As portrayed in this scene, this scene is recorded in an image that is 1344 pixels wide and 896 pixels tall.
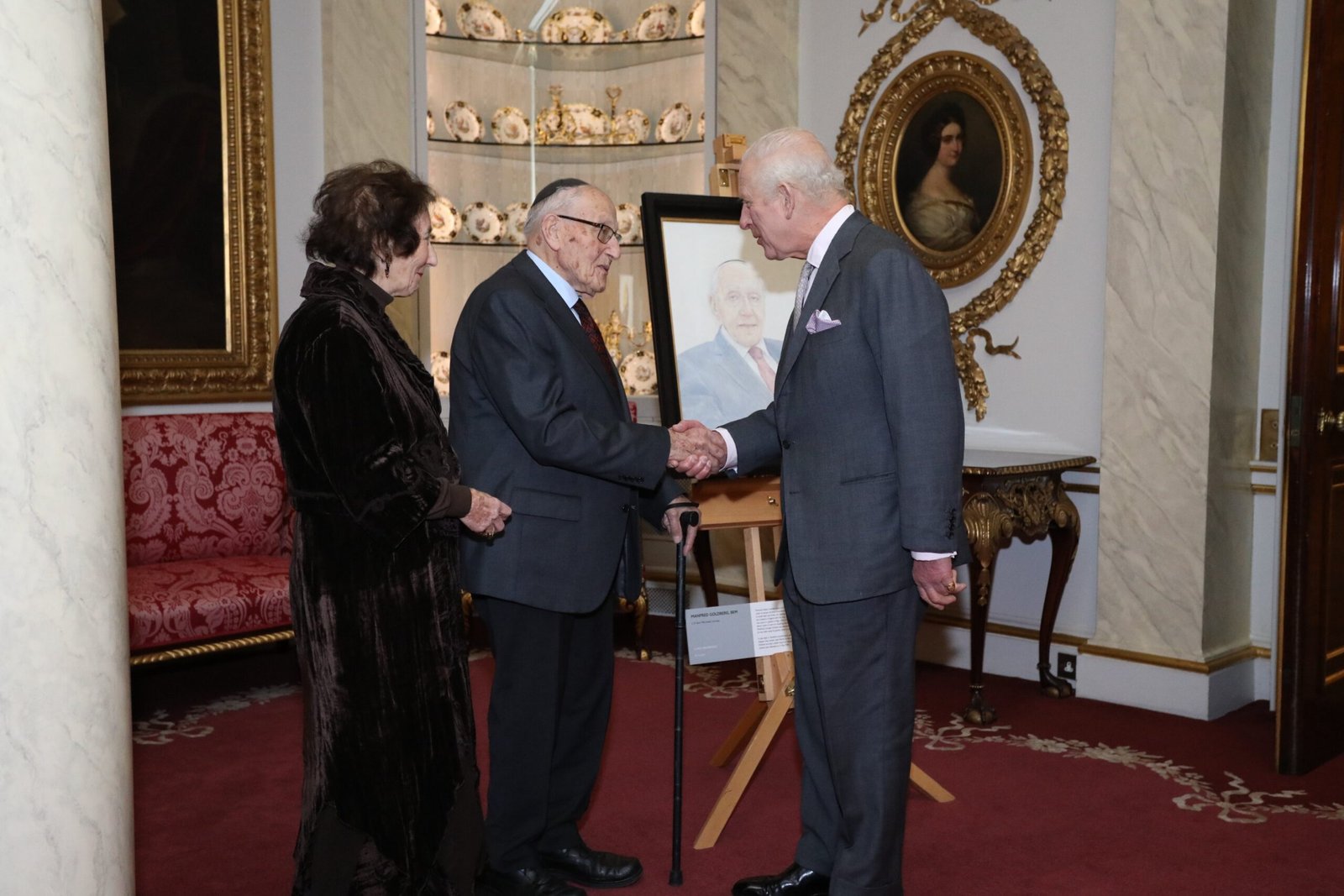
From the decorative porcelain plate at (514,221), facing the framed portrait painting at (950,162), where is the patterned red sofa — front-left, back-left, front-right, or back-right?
back-right

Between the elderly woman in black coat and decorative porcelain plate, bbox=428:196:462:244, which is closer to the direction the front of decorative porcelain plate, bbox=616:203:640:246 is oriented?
the elderly woman in black coat

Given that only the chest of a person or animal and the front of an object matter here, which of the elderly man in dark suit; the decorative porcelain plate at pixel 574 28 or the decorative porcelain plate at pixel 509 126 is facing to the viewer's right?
the elderly man in dark suit

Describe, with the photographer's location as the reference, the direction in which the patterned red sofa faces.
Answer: facing the viewer and to the right of the viewer

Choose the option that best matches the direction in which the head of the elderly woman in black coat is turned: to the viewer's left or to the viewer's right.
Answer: to the viewer's right

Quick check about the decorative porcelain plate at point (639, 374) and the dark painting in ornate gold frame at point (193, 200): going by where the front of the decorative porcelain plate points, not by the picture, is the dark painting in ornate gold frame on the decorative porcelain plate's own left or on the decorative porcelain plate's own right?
on the decorative porcelain plate's own right

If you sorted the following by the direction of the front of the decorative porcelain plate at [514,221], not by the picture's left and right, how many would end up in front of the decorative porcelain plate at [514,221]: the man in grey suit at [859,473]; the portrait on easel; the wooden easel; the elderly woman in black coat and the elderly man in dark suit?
5

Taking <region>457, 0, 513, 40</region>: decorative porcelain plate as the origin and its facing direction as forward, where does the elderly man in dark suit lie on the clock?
The elderly man in dark suit is roughly at 12 o'clock from the decorative porcelain plate.

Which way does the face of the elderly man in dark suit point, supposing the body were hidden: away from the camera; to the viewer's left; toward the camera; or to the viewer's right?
to the viewer's right

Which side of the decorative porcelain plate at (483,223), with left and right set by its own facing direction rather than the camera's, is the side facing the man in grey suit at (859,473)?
front

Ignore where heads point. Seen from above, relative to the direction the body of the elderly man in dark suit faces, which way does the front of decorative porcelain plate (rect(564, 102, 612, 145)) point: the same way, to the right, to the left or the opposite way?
to the right

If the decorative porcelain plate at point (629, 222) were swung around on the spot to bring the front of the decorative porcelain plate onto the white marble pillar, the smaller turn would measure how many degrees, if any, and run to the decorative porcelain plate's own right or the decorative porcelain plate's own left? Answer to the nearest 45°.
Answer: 0° — it already faces it
